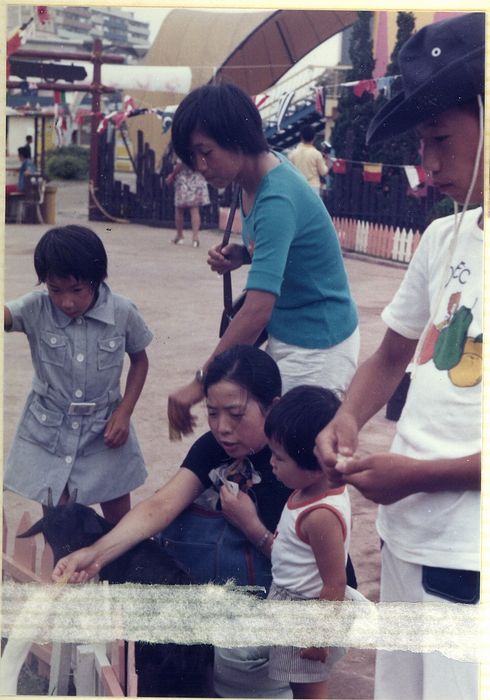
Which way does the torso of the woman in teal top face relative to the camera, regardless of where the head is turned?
to the viewer's left

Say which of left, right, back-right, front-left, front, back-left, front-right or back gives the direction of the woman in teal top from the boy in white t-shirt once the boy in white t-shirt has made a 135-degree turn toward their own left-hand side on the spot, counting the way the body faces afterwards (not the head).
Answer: back-left

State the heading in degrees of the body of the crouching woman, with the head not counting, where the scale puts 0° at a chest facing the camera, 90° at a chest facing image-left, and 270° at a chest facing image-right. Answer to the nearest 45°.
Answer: approximately 45°

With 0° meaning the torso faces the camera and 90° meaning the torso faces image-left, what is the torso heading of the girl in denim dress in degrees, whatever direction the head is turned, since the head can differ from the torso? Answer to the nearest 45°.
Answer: approximately 0°

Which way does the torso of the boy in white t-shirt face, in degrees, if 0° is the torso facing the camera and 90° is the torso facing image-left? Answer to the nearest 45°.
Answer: approximately 45°

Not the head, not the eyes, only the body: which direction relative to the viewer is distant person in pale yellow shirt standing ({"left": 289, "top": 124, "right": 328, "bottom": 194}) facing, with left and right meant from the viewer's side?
facing away from the viewer
